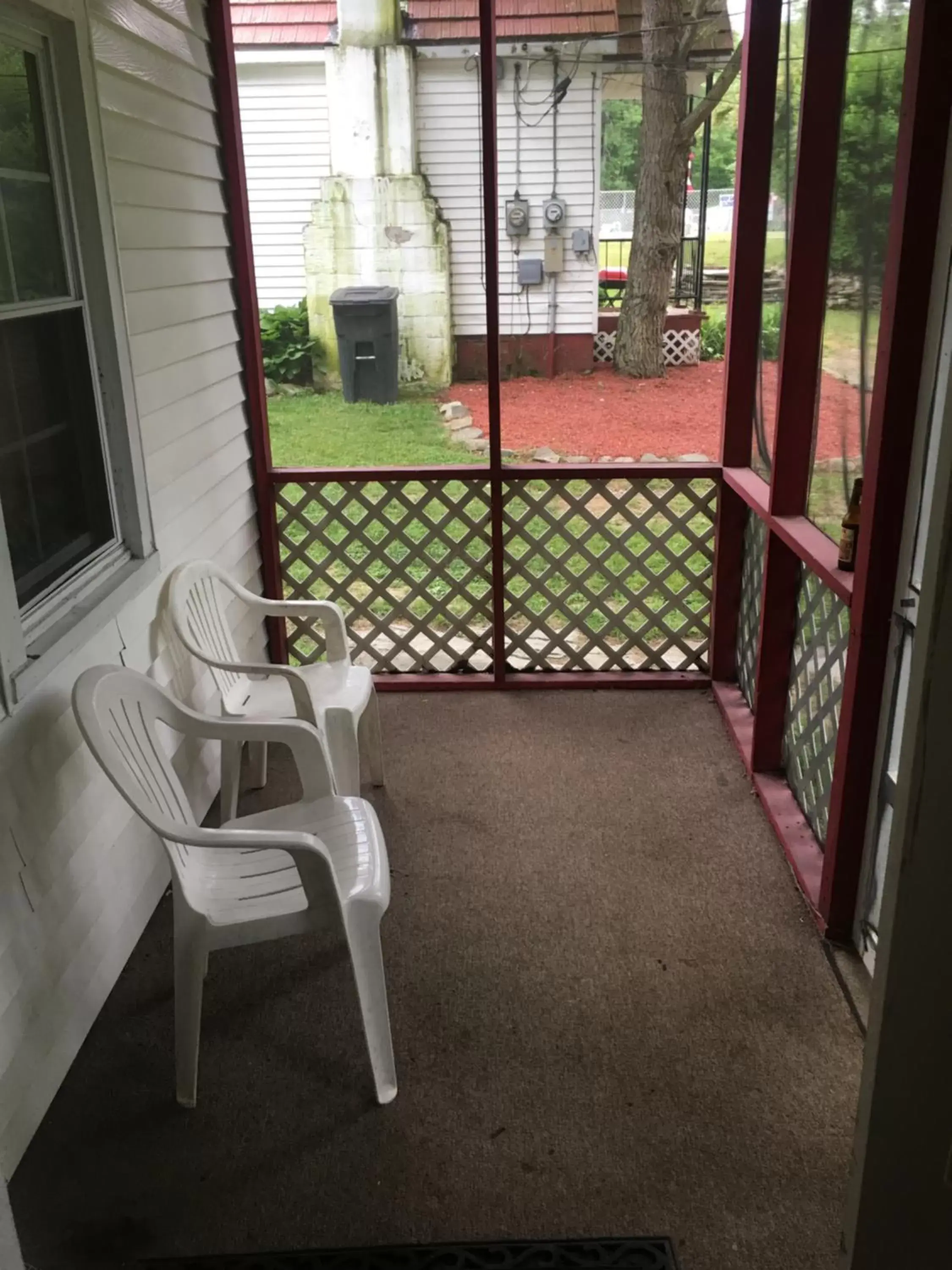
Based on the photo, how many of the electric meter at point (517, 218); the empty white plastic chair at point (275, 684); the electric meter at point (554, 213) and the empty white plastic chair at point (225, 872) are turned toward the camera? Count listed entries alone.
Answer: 2

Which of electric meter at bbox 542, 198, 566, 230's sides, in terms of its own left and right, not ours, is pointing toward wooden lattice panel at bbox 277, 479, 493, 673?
front

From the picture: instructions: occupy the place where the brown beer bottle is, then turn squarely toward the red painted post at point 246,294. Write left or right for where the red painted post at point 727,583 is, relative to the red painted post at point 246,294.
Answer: right

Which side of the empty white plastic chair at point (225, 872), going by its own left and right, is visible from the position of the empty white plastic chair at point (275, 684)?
left

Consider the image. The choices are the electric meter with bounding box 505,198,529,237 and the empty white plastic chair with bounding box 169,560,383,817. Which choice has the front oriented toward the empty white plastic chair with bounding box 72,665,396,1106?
the electric meter

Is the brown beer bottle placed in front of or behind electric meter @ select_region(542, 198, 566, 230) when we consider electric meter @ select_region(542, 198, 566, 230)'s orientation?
in front

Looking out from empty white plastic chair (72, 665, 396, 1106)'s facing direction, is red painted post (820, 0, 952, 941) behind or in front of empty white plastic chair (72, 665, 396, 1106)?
in front

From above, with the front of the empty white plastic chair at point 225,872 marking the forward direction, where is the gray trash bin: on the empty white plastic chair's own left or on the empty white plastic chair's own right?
on the empty white plastic chair's own left

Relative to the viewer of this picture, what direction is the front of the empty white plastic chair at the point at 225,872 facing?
facing to the right of the viewer

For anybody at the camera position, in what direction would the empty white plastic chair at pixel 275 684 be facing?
facing to the right of the viewer

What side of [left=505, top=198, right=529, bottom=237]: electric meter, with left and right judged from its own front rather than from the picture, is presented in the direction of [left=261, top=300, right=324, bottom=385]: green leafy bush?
right

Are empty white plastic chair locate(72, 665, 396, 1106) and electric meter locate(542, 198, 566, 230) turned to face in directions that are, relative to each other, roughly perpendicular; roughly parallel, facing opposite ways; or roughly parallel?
roughly perpendicular

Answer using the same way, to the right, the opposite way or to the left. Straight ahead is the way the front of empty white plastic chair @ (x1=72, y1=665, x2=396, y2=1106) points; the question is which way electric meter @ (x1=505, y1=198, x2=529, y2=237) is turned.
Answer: to the right

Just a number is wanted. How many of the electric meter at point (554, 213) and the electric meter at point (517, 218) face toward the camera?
2

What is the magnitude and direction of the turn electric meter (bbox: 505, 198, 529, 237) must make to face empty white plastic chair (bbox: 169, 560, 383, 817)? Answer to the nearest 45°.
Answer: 0° — it already faces it

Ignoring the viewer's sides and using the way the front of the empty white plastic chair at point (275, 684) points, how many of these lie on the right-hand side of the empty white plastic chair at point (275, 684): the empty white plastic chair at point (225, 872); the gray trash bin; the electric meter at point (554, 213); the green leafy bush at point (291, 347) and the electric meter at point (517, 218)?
1

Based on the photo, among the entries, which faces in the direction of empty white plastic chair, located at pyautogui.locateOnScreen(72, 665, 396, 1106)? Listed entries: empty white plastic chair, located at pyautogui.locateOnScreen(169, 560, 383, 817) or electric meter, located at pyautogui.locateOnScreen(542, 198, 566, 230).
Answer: the electric meter

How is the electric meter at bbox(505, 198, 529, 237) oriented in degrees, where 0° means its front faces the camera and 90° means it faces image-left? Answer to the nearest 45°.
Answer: approximately 0°
